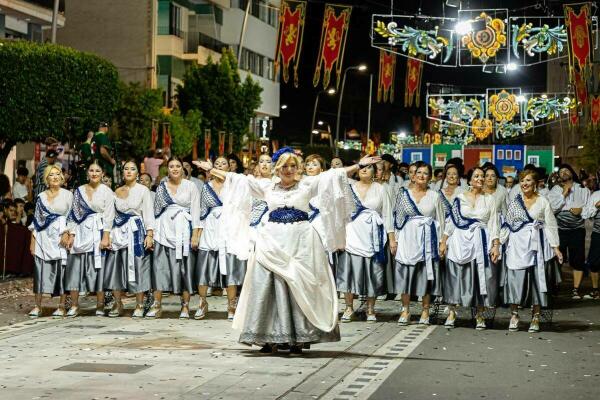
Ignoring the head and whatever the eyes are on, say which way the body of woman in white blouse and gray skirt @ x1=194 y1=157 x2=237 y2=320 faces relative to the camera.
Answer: toward the camera

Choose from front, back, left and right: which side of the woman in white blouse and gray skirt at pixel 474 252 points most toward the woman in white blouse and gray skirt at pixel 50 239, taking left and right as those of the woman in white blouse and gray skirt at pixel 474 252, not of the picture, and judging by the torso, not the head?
right

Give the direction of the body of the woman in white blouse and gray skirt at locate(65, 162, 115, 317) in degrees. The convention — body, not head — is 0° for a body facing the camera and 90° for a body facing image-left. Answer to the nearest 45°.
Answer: approximately 0°

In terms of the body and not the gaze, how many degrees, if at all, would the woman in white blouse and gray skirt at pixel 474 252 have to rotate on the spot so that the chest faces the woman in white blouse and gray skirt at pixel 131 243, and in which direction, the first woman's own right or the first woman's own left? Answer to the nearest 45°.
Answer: approximately 90° to the first woman's own right

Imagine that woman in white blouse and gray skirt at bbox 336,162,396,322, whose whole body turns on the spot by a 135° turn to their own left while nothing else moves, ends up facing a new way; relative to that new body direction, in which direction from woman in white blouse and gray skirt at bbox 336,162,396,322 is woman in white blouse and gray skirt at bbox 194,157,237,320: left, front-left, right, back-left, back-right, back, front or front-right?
back-left

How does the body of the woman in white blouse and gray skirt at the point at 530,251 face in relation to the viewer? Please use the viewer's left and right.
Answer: facing the viewer

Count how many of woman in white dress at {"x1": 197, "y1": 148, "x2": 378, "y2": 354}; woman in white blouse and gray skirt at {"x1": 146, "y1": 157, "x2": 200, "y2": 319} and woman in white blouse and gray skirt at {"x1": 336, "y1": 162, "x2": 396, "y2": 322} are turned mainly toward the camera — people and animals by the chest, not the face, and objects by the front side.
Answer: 3

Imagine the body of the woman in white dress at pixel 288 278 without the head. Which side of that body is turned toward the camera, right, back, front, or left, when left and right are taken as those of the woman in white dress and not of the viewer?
front
